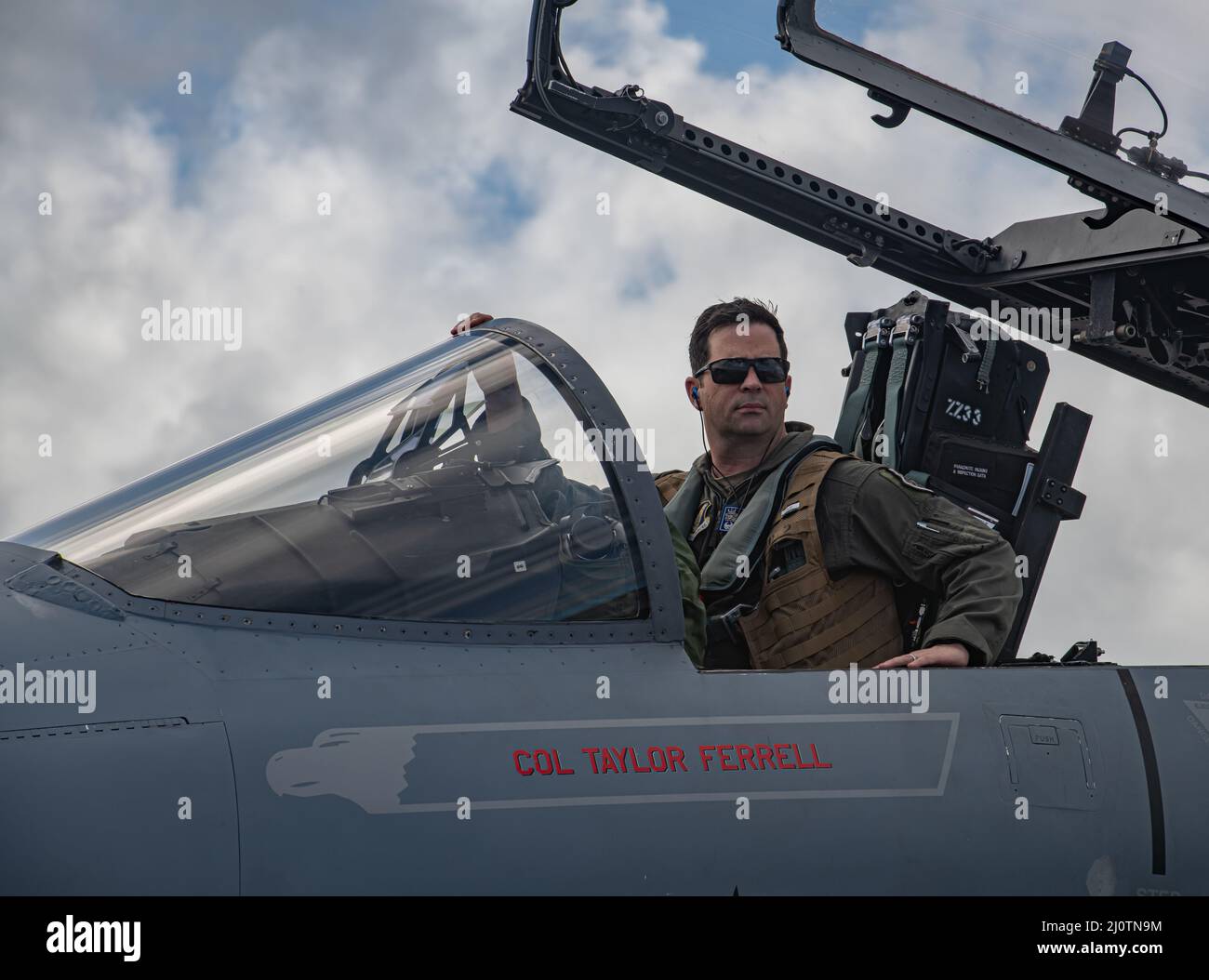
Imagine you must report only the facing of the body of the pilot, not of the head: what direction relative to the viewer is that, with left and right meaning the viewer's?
facing the viewer and to the left of the viewer

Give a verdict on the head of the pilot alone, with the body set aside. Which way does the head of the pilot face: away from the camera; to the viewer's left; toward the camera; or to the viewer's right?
toward the camera

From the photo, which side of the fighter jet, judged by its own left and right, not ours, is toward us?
left
